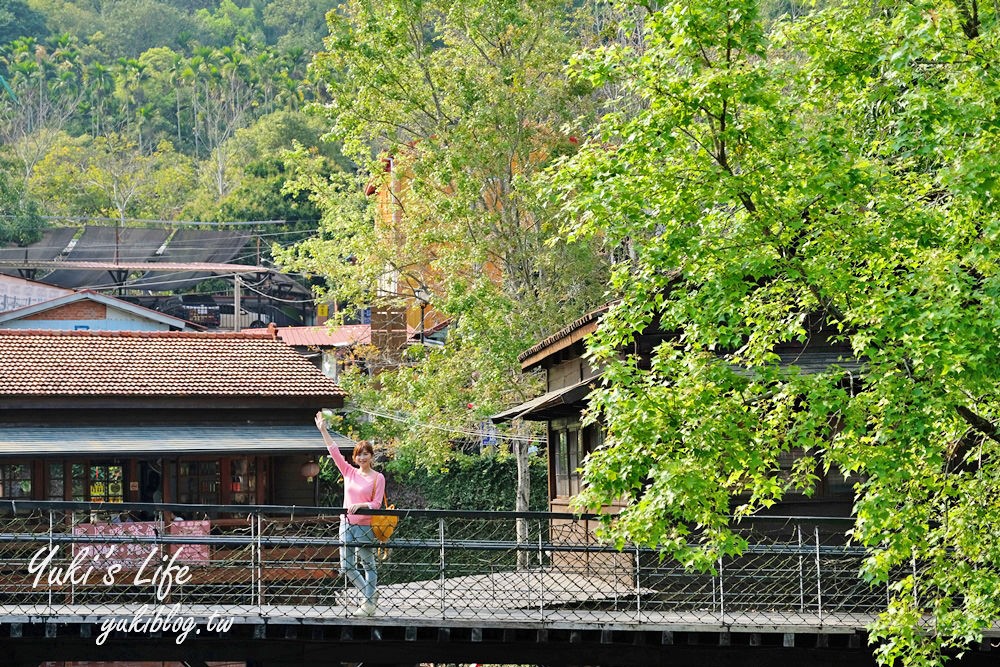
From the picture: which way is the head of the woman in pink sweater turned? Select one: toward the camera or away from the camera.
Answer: toward the camera

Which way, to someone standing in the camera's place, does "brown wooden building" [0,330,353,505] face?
facing the viewer

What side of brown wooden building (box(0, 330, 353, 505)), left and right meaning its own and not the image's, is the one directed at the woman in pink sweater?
front

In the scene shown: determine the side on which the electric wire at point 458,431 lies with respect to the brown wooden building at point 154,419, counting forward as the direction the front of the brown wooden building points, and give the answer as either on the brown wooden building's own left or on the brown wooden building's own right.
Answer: on the brown wooden building's own left
